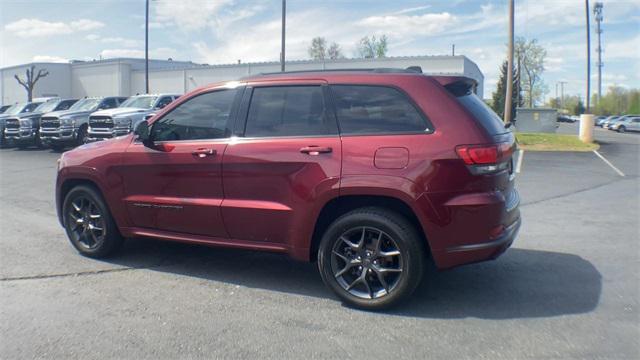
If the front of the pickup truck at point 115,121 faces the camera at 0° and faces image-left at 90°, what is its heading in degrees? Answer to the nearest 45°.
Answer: approximately 45°

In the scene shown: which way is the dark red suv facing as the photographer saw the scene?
facing away from the viewer and to the left of the viewer

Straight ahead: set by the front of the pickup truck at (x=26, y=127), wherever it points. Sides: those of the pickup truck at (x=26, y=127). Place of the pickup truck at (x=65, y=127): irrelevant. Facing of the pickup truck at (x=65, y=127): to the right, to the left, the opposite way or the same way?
the same way

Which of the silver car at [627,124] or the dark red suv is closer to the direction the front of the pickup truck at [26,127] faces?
the dark red suv

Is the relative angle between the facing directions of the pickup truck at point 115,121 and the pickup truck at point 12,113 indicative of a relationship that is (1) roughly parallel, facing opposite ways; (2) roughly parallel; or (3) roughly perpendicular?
roughly parallel

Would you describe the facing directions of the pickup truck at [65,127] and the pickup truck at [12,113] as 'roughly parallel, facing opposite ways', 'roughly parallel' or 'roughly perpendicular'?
roughly parallel

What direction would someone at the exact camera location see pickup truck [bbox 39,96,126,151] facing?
facing the viewer and to the left of the viewer

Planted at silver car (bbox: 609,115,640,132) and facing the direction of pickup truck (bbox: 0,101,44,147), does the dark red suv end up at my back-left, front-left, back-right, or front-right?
front-left

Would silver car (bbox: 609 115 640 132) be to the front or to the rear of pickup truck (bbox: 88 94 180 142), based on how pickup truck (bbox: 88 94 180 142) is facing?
to the rear

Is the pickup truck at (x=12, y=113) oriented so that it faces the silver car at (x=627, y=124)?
no

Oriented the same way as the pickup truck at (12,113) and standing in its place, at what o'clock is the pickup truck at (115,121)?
the pickup truck at (115,121) is roughly at 10 o'clock from the pickup truck at (12,113).

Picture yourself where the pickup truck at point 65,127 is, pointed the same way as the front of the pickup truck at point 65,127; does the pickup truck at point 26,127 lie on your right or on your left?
on your right

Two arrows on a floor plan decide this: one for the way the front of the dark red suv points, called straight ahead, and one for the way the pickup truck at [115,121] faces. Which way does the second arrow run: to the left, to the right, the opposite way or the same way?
to the left
